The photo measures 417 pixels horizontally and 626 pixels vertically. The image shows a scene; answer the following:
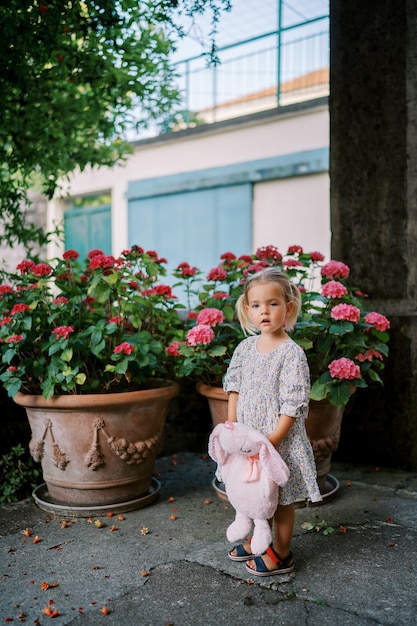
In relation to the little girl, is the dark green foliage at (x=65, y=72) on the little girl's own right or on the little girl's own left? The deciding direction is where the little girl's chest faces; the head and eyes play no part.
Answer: on the little girl's own right

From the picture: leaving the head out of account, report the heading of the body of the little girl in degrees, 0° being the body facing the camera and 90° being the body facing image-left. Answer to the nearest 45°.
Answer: approximately 45°

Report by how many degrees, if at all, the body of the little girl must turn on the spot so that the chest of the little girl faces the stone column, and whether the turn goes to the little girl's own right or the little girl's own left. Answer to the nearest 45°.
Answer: approximately 180°

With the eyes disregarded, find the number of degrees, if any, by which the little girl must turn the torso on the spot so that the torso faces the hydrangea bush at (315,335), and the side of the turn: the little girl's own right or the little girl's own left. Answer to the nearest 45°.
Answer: approximately 135° to the little girl's own right

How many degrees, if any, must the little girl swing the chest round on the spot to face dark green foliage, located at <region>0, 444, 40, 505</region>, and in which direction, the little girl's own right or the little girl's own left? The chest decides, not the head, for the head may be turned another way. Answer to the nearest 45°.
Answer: approximately 90° to the little girl's own right

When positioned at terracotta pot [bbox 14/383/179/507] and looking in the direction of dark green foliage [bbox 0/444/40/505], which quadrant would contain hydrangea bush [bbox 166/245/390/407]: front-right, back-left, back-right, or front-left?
back-right

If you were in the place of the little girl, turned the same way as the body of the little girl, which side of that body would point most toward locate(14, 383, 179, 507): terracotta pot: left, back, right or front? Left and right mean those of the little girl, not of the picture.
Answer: right

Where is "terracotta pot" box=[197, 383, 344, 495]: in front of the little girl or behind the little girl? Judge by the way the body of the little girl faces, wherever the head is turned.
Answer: behind

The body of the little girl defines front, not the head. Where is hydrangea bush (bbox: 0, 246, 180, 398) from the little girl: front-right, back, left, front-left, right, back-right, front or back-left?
right
